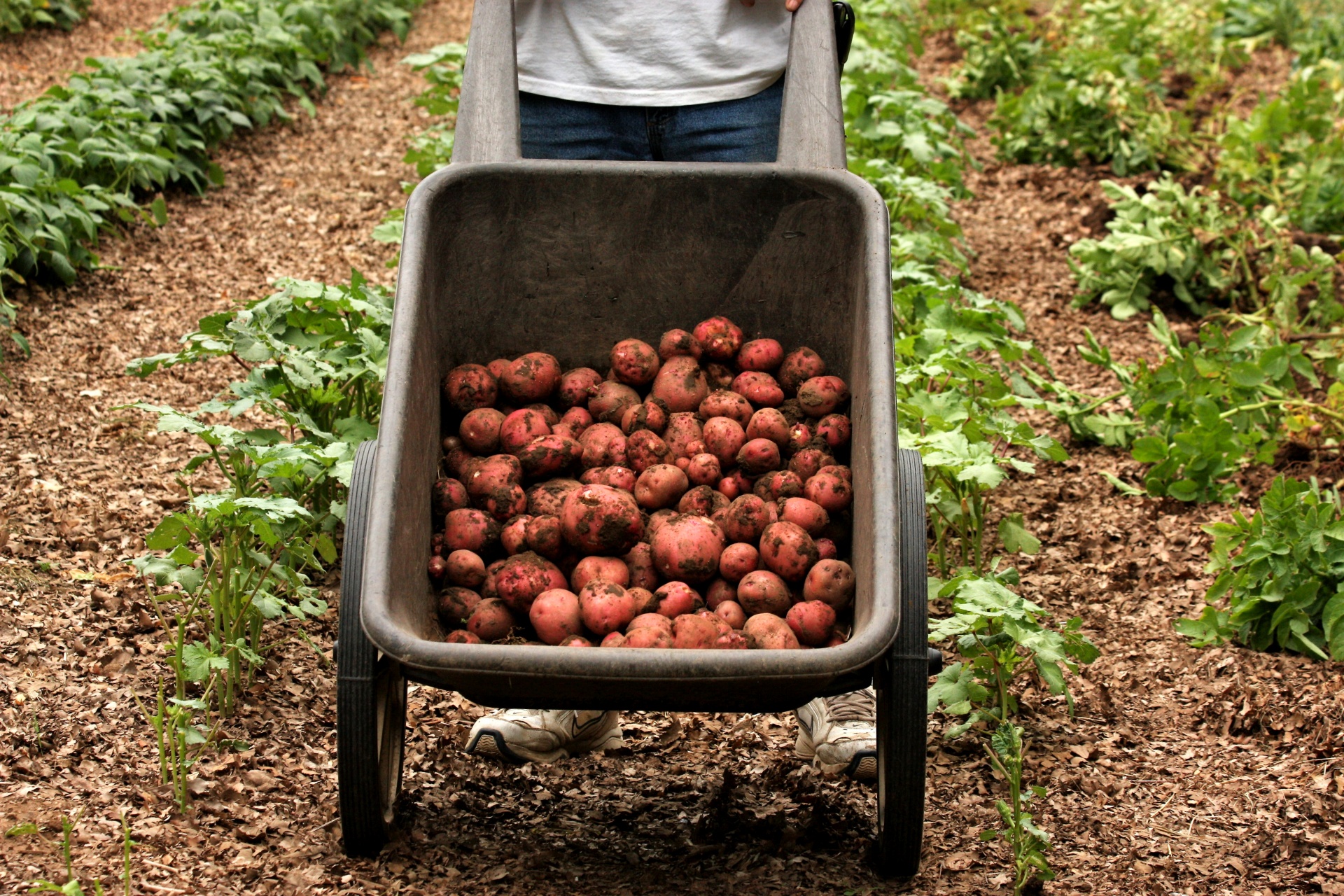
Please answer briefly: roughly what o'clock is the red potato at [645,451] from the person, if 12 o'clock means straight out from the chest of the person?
The red potato is roughly at 12 o'clock from the person.

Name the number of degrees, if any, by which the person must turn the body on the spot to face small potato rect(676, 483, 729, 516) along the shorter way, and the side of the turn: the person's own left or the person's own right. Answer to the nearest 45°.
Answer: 0° — they already face it

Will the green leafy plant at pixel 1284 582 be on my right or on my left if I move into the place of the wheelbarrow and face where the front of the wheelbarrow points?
on my left

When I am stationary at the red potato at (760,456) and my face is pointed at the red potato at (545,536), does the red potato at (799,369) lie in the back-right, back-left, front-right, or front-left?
back-right

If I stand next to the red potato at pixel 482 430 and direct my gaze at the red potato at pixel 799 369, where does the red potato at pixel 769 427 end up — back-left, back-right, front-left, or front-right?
front-right

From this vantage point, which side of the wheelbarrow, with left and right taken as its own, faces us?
front

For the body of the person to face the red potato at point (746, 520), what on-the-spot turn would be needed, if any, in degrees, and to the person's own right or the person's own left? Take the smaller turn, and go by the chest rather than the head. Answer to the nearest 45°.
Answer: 0° — they already face it

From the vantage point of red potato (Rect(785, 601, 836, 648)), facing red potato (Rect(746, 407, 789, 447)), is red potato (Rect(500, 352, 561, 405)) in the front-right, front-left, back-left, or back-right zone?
front-left

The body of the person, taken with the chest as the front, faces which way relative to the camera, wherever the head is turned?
toward the camera

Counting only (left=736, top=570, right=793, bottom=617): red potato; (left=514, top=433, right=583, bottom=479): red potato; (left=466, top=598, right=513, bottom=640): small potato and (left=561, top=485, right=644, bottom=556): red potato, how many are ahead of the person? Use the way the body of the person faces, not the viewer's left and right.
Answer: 4

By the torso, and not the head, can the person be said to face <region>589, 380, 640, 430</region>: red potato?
yes

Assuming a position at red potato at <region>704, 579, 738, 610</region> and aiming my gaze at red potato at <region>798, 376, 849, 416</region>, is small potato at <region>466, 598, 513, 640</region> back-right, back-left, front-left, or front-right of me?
back-left

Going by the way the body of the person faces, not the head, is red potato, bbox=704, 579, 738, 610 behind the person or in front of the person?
in front

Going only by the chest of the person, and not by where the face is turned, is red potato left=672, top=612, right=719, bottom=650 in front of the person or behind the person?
in front

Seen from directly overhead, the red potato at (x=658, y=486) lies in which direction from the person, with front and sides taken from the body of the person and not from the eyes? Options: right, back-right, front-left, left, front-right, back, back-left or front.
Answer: front

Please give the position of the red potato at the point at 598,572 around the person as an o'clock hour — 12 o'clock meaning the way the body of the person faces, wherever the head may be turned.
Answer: The red potato is roughly at 12 o'clock from the person.
